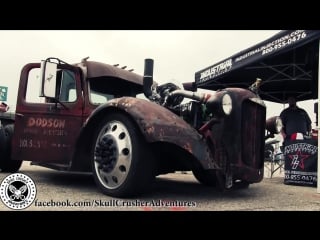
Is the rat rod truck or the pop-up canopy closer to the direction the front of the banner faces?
the rat rod truck

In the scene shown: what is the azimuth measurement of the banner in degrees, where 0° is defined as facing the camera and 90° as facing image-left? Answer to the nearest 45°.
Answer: approximately 0°

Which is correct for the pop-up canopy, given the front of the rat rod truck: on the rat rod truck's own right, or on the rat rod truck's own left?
on the rat rod truck's own left

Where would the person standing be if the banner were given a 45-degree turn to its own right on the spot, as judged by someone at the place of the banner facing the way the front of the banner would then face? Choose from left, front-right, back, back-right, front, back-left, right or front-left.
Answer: back-right

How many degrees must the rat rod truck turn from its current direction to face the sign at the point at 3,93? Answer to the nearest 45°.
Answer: approximately 180°

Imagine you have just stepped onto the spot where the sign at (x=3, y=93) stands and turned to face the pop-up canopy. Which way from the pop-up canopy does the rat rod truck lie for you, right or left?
right

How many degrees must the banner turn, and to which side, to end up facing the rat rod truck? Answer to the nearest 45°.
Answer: approximately 45° to its right

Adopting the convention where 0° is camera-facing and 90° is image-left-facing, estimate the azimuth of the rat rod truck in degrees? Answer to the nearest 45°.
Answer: approximately 315°
